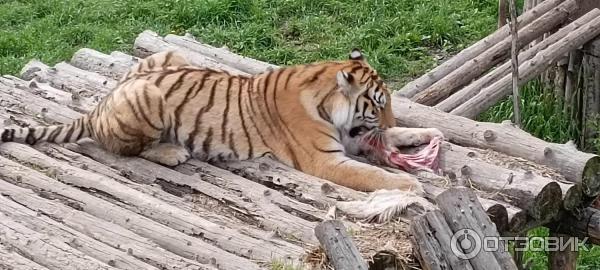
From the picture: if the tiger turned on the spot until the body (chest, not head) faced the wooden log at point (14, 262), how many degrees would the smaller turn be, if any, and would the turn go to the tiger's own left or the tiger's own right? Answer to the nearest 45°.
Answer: approximately 135° to the tiger's own right

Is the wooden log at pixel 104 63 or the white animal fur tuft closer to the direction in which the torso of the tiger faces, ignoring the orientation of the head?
the white animal fur tuft

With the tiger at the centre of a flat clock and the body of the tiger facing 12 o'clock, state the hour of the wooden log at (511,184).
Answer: The wooden log is roughly at 1 o'clock from the tiger.

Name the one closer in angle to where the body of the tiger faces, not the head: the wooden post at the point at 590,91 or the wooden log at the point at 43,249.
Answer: the wooden post

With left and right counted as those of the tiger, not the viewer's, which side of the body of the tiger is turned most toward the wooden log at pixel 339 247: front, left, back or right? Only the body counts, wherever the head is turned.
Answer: right

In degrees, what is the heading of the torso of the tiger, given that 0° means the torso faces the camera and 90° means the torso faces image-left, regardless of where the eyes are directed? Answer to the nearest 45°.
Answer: approximately 270°
